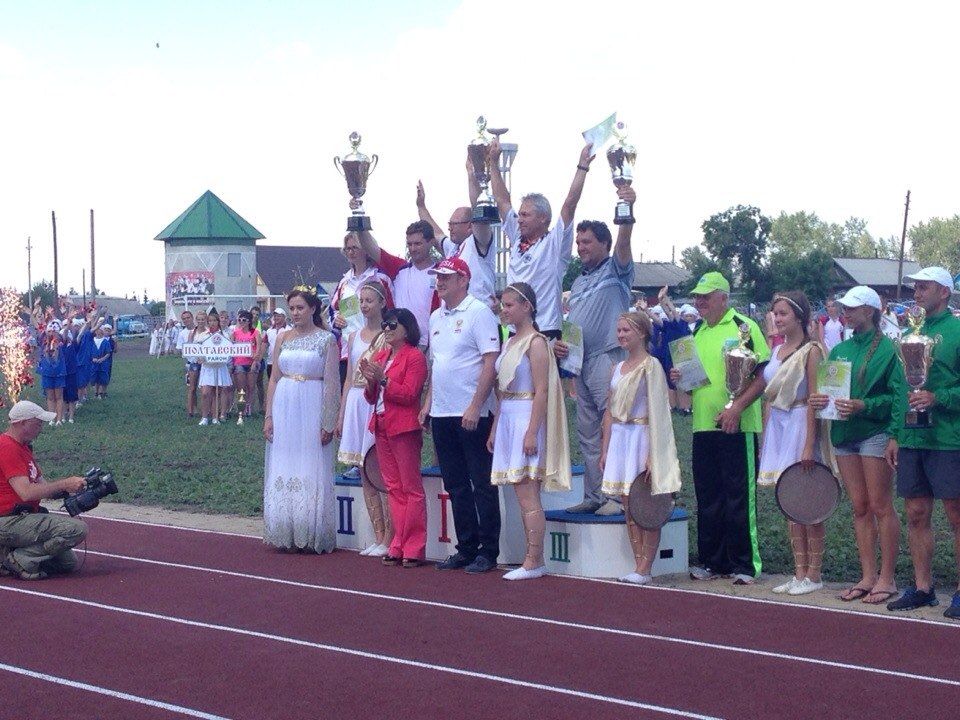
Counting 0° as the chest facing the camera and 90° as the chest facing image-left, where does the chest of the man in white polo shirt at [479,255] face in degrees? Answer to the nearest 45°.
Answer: approximately 45°

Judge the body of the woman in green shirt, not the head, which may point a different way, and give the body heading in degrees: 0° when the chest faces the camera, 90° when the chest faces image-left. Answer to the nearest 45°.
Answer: approximately 45°

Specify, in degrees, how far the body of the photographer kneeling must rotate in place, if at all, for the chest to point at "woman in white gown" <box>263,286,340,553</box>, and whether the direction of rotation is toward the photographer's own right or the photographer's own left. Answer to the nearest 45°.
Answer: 0° — they already face them

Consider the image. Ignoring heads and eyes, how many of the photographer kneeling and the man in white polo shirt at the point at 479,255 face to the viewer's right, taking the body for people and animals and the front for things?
1

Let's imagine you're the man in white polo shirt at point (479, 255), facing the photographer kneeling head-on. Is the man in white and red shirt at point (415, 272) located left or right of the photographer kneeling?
right

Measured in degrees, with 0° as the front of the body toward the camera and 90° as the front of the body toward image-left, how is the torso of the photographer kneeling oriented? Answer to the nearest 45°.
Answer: approximately 270°

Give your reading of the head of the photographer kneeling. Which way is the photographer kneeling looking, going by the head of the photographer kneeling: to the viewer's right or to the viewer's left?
to the viewer's right

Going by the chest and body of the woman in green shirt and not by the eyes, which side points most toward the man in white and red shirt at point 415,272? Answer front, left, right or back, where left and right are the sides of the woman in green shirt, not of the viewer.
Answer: right

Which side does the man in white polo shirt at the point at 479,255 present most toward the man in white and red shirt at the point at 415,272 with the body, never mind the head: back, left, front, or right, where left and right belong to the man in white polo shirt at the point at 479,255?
right
